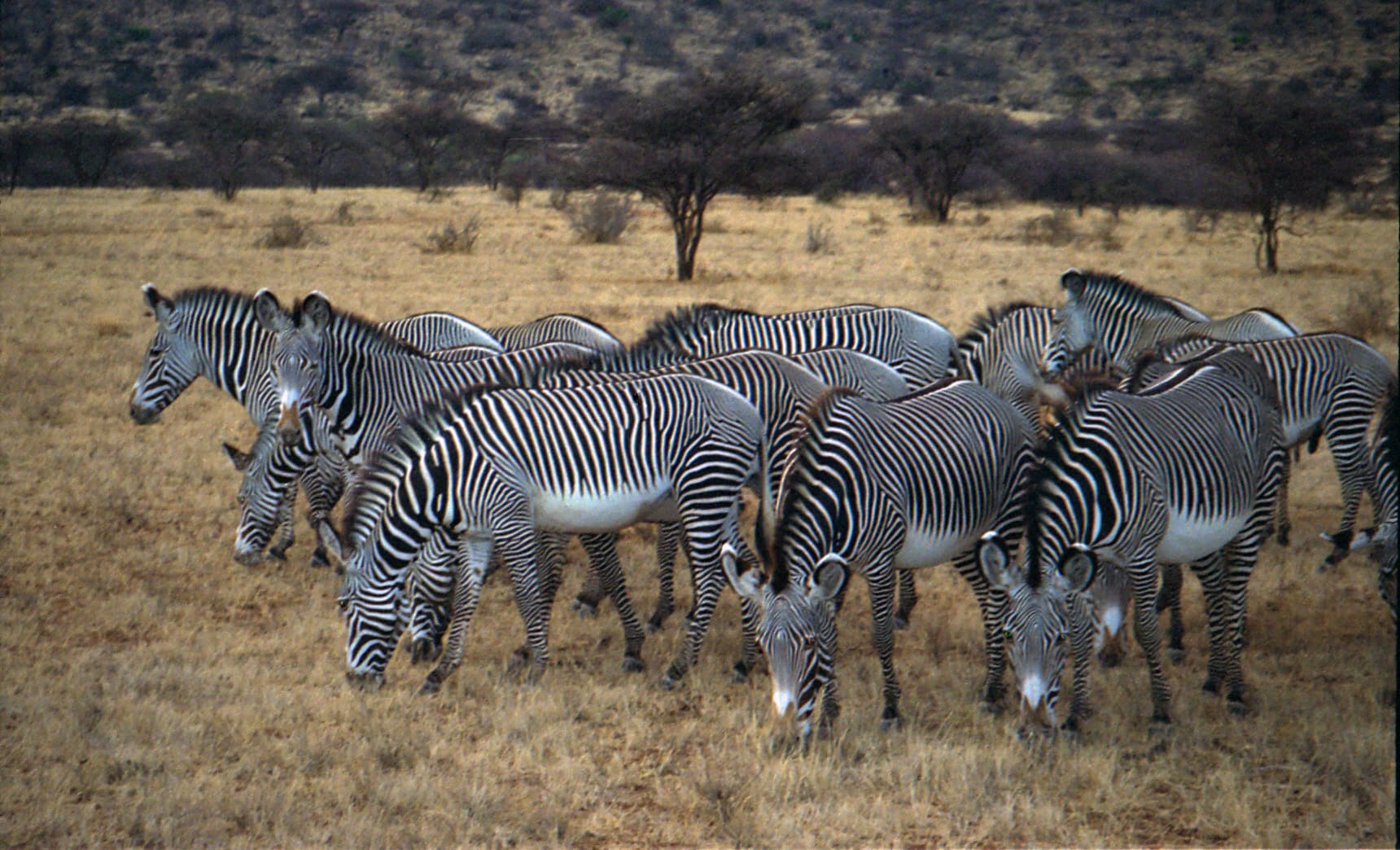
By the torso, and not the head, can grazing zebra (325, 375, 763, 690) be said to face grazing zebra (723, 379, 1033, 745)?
no

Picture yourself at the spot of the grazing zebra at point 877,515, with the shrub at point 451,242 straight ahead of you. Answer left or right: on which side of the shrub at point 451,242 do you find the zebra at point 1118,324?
right

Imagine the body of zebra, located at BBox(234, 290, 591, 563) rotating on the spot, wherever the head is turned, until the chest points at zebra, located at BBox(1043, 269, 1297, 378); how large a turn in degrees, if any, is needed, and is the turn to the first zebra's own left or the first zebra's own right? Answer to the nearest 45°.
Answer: approximately 135° to the first zebra's own left

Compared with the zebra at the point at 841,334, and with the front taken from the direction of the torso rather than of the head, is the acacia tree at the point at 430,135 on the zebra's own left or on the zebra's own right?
on the zebra's own right

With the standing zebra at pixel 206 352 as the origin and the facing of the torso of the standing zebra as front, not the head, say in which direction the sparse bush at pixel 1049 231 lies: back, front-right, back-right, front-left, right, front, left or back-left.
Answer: back-right

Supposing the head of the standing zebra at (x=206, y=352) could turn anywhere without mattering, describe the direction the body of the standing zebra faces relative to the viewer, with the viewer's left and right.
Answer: facing to the left of the viewer

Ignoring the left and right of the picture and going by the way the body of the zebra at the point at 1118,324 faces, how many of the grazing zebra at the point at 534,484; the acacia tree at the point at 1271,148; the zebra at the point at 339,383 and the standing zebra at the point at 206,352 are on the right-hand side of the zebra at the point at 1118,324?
1

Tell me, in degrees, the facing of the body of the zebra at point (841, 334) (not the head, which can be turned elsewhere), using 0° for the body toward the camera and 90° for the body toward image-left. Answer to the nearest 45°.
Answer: approximately 90°

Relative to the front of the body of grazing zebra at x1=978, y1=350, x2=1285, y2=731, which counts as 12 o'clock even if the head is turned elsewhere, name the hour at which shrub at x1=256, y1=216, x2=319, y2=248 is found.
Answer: The shrub is roughly at 3 o'clock from the grazing zebra.

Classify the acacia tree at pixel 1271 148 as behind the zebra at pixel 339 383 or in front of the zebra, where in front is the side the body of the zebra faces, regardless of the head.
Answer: behind

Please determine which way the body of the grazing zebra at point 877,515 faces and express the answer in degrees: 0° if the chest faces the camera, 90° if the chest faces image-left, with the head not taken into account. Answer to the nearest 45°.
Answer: approximately 45°

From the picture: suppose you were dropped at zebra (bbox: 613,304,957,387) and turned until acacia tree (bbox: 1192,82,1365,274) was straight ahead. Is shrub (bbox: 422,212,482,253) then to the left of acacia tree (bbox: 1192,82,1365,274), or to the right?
left

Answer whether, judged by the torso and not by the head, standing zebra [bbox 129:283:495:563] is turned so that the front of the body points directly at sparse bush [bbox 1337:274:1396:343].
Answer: no
